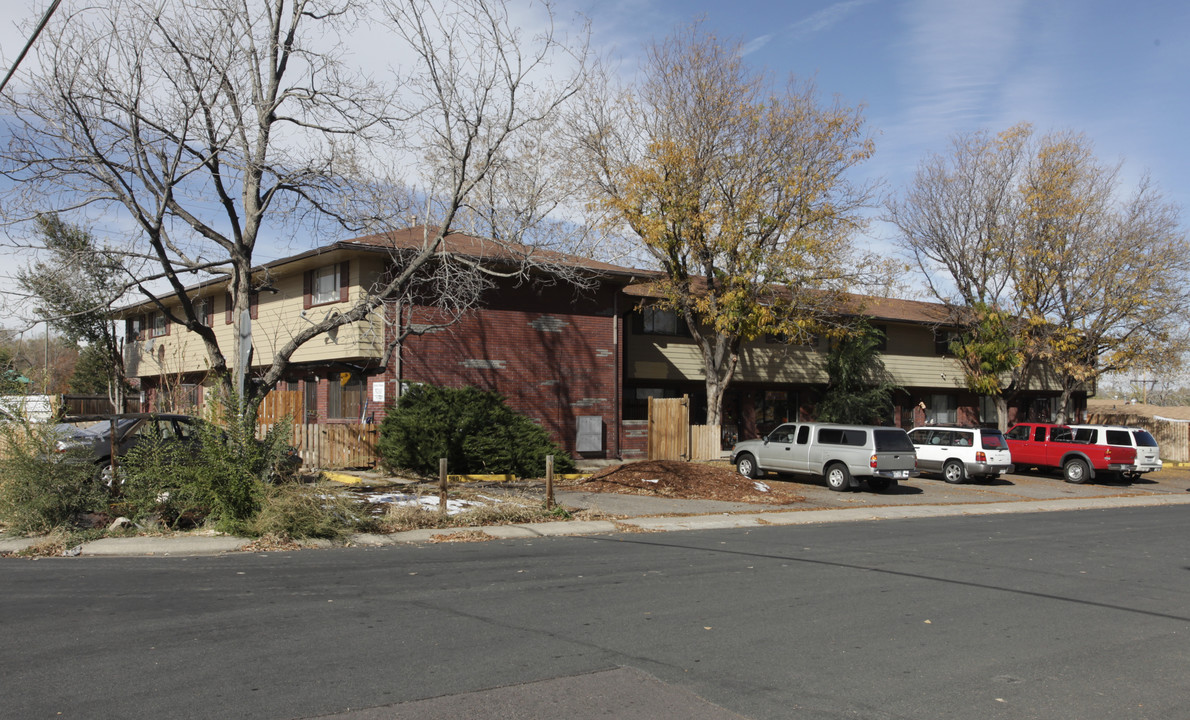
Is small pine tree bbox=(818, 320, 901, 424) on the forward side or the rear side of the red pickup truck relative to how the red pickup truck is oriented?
on the forward side

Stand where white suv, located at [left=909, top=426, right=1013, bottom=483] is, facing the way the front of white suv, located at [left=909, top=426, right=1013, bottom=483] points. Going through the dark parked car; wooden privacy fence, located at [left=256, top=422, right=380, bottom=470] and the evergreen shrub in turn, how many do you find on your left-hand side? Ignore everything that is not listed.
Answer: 3

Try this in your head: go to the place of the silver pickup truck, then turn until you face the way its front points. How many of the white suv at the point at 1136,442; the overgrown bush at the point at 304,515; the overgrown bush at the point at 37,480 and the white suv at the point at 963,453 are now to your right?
2

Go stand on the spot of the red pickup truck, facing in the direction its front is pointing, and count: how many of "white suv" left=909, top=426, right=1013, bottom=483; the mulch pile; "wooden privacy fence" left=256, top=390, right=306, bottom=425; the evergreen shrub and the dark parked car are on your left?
5

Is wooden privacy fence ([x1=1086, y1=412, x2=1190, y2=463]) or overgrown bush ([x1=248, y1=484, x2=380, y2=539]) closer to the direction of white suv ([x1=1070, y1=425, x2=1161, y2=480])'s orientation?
the wooden privacy fence

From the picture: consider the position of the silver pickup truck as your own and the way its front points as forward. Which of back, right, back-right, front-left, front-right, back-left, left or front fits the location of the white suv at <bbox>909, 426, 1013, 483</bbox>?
right

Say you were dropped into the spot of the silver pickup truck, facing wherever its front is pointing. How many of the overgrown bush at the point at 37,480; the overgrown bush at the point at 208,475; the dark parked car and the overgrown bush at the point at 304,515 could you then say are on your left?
4

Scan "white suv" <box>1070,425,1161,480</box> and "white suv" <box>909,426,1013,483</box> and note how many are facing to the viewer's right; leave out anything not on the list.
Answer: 0

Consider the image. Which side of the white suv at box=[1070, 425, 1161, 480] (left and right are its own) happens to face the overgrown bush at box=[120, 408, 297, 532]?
left

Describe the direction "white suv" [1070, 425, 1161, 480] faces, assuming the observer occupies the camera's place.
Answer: facing away from the viewer and to the left of the viewer

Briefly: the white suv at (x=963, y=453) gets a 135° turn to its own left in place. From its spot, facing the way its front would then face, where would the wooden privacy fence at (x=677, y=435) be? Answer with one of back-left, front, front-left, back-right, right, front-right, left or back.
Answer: right

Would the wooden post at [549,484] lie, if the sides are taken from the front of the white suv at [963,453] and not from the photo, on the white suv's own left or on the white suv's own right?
on the white suv's own left

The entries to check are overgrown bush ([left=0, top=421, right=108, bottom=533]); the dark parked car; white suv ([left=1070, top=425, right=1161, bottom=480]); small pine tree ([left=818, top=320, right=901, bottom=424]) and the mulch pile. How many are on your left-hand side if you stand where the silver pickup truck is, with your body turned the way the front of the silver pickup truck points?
3

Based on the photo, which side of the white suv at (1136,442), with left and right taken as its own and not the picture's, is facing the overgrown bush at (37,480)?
left

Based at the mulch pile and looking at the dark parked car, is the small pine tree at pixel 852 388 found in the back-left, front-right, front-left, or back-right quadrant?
back-right

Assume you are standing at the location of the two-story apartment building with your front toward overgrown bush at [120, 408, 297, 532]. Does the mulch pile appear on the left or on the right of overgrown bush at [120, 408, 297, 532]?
left

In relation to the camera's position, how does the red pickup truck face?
facing away from the viewer and to the left of the viewer

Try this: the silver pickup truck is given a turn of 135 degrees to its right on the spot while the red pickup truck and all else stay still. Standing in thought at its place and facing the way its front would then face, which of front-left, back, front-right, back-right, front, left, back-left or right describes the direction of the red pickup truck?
front-left

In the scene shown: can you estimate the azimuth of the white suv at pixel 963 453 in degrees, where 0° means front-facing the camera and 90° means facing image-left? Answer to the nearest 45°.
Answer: approximately 135°
